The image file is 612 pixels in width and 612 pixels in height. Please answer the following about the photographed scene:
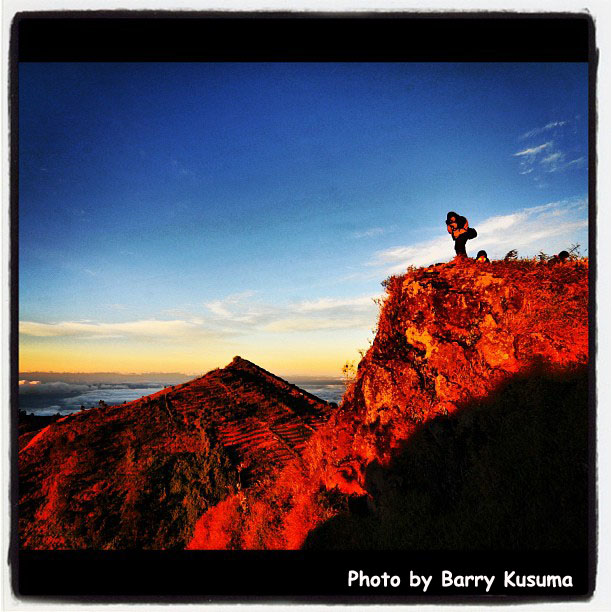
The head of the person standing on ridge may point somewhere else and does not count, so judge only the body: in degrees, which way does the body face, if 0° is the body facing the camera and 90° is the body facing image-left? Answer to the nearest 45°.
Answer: approximately 90°
